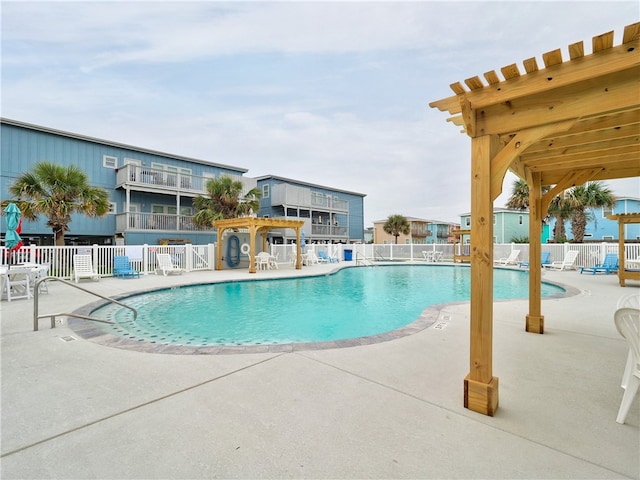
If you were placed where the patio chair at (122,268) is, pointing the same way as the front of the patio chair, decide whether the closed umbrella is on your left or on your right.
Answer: on your right

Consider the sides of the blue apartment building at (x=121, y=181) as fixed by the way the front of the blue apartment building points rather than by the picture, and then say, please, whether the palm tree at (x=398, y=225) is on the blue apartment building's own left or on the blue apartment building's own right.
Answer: on the blue apartment building's own left

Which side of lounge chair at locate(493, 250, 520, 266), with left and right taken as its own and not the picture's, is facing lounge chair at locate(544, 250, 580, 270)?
left

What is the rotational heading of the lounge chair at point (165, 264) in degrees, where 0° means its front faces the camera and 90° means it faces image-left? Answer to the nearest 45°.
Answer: approximately 315°

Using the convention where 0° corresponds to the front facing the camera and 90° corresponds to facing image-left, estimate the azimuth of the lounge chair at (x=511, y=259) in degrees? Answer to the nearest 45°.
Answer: approximately 45°
